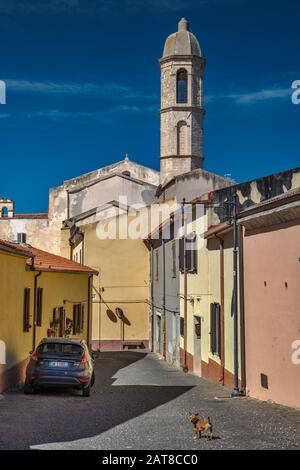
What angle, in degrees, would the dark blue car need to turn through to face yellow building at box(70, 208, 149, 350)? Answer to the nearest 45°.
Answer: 0° — it already faces it

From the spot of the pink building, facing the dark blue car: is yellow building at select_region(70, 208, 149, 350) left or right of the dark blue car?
right

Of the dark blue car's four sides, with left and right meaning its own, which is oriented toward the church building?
front

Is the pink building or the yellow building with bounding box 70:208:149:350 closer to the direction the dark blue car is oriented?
the yellow building

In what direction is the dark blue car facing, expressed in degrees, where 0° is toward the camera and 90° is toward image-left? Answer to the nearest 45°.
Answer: approximately 180°

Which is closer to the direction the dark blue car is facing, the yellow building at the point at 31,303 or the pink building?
the yellow building

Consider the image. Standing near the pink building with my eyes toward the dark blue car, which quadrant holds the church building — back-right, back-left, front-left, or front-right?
front-right

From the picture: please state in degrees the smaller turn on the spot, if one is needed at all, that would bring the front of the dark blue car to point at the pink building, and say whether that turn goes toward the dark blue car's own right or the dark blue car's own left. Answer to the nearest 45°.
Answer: approximately 135° to the dark blue car's own right
